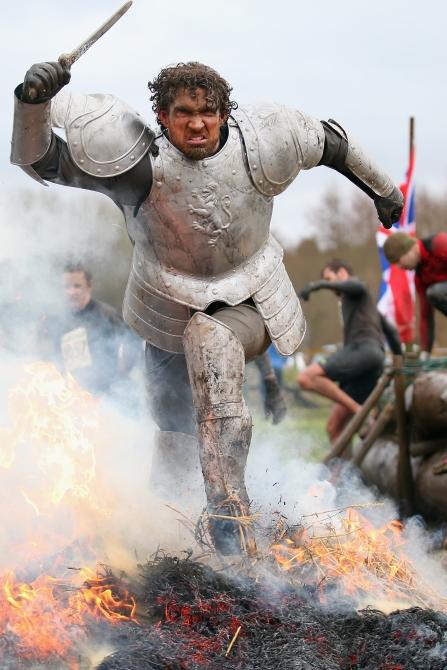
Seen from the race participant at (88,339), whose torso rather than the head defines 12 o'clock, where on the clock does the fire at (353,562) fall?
The fire is roughly at 10 o'clock from the race participant.

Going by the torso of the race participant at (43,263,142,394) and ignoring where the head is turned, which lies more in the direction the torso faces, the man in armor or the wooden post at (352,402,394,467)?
the man in armor

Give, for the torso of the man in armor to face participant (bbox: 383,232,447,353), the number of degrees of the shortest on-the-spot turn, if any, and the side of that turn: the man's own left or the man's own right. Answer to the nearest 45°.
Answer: approximately 135° to the man's own left

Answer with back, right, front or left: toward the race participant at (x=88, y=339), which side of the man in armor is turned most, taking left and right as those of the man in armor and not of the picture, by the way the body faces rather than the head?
back

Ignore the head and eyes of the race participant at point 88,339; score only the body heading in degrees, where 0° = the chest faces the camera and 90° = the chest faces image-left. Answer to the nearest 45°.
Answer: approximately 45°

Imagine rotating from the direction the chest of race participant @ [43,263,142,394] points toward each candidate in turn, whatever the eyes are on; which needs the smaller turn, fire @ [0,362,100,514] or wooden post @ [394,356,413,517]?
the fire

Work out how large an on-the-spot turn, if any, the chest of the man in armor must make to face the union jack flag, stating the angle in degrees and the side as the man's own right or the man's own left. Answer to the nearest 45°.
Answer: approximately 180°

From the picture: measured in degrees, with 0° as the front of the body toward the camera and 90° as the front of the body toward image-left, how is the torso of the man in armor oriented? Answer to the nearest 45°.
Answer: approximately 0°
